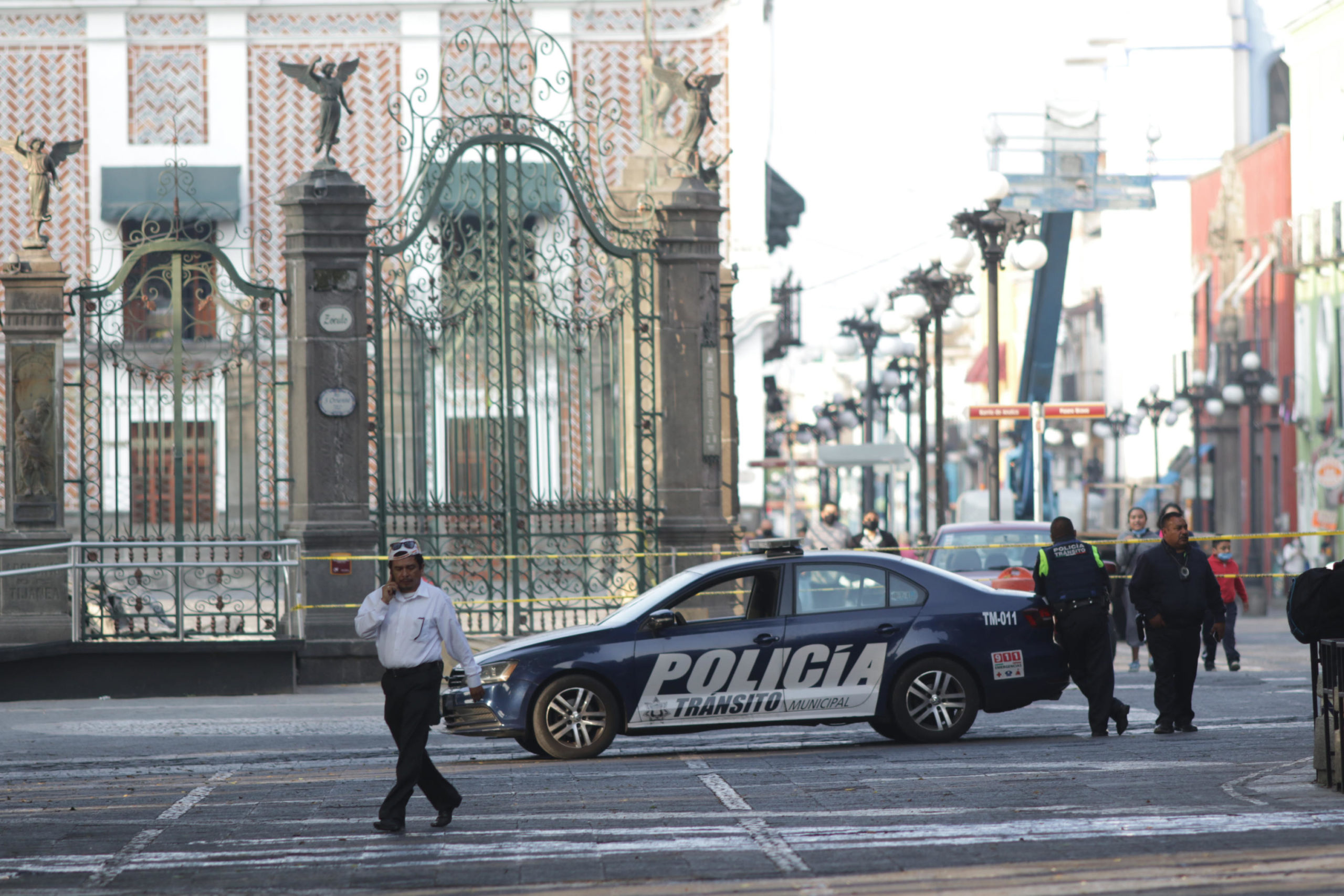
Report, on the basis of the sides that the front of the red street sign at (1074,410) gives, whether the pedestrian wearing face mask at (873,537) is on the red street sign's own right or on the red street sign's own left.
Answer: on the red street sign's own right

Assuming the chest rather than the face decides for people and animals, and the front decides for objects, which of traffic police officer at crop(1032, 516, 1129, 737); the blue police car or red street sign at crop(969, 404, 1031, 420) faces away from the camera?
the traffic police officer

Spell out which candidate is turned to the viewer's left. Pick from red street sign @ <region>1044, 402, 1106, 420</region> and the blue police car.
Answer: the blue police car

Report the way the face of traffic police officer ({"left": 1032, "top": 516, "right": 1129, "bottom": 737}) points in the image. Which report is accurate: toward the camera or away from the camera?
away from the camera

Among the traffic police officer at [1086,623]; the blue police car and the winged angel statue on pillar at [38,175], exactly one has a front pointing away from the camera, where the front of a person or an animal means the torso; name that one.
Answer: the traffic police officer

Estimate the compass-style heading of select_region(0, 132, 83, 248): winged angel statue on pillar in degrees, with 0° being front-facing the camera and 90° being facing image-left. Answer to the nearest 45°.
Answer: approximately 0°

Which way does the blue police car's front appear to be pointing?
to the viewer's left
